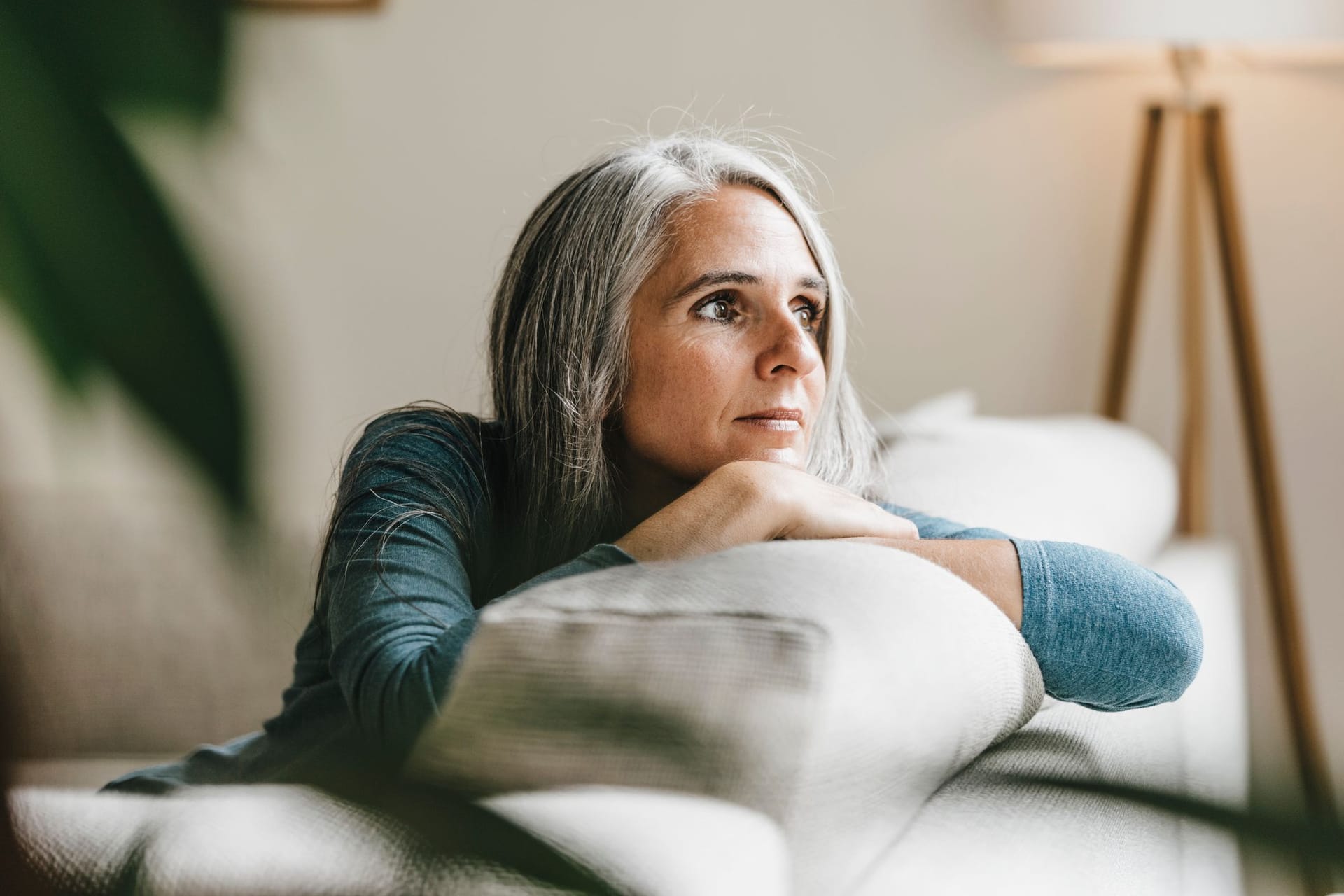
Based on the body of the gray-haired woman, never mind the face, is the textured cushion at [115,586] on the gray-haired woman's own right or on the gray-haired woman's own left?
on the gray-haired woman's own right

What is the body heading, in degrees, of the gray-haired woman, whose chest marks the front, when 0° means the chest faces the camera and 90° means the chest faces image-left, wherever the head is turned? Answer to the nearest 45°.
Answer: approximately 315°

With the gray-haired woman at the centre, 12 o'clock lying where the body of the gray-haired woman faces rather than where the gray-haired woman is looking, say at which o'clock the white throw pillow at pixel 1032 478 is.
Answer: The white throw pillow is roughly at 9 o'clock from the gray-haired woman.

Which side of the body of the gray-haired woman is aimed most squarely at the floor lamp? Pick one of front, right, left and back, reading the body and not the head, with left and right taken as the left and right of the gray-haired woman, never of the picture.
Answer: left

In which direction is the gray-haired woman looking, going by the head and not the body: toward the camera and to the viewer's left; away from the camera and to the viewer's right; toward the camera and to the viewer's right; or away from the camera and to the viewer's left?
toward the camera and to the viewer's right

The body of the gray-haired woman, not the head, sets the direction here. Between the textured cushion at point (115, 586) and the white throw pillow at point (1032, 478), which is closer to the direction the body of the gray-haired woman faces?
the white throw pillow
